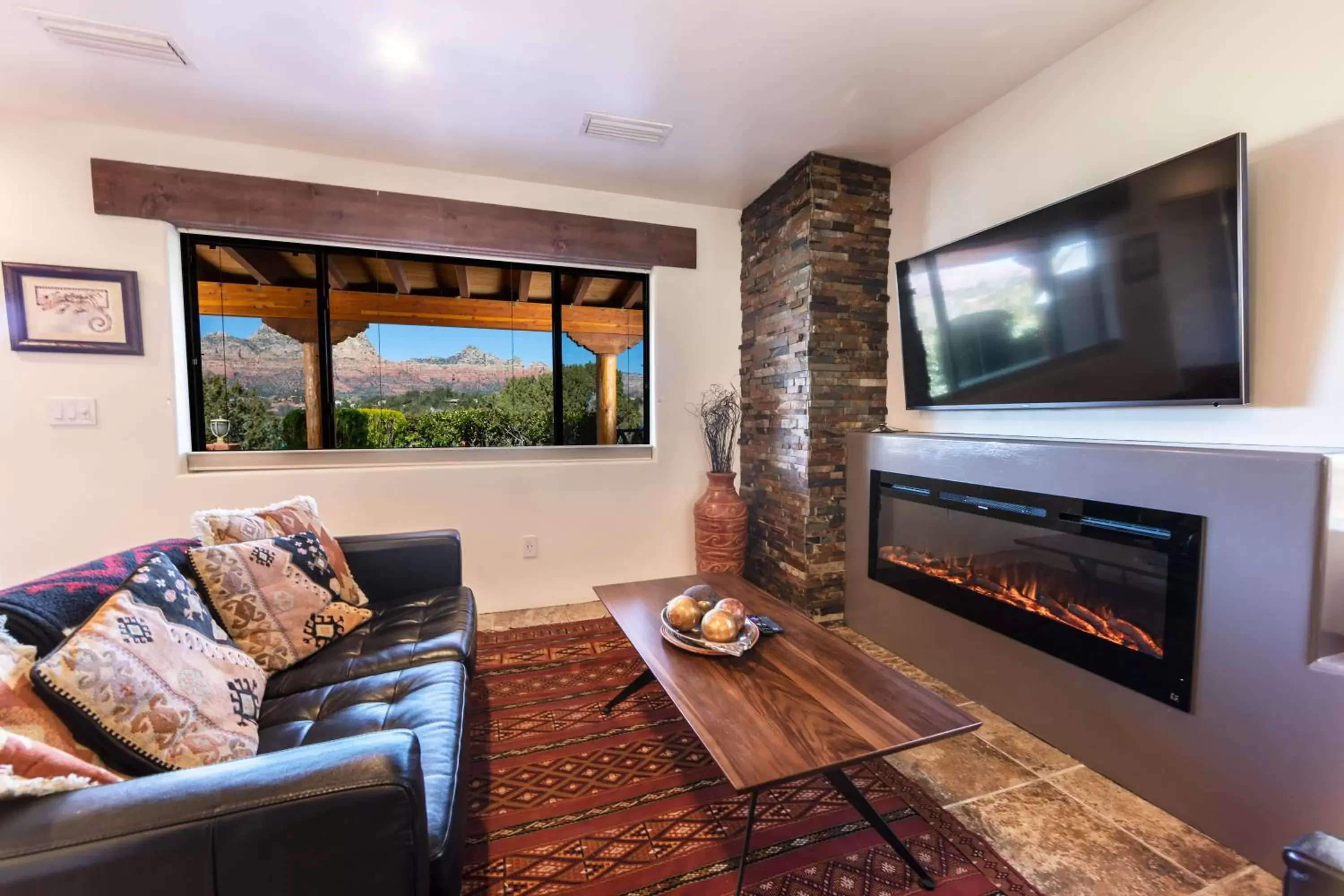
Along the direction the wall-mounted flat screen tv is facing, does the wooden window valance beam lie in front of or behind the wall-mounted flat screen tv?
in front

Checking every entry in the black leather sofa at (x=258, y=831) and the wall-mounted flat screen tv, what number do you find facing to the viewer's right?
1

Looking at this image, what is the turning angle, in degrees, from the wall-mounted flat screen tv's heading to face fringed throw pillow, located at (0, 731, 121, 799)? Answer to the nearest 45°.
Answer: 0° — it already faces it

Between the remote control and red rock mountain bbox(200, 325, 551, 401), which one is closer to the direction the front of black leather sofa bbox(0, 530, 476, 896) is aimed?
the remote control

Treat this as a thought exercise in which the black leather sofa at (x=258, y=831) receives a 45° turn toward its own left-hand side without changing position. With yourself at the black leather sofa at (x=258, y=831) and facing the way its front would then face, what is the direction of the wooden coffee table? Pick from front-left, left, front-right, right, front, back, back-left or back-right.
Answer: front-right

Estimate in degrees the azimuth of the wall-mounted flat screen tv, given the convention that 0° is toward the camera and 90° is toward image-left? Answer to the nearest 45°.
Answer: approximately 45°

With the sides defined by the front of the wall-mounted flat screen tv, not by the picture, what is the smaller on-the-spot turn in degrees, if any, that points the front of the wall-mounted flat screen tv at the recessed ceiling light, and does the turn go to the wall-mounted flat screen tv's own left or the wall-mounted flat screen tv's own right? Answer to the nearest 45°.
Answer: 0° — it already faces it

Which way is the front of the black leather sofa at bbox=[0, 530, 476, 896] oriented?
to the viewer's right

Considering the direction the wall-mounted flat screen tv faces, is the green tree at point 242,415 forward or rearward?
forward

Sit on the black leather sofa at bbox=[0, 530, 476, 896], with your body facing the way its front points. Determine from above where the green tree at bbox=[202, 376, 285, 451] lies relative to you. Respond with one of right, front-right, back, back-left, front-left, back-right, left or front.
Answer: left

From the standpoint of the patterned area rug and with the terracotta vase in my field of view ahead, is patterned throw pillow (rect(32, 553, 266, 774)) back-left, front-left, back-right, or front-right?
back-left

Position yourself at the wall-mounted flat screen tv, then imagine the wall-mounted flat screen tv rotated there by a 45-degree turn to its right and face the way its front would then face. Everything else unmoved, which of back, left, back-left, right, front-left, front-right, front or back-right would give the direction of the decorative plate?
front-left

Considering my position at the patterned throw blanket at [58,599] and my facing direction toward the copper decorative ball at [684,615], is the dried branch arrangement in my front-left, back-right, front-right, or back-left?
front-left
